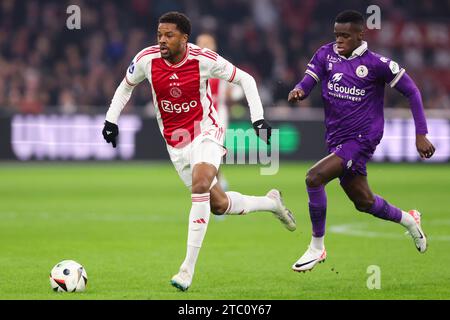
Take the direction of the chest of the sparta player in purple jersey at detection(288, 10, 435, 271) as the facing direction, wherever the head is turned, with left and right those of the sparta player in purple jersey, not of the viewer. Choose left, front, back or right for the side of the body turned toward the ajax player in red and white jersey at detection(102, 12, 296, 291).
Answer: front

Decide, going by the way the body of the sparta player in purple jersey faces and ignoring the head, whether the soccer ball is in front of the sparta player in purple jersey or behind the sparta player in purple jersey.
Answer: in front

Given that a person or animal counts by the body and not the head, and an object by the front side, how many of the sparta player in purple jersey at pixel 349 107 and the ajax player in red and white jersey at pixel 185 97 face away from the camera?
0

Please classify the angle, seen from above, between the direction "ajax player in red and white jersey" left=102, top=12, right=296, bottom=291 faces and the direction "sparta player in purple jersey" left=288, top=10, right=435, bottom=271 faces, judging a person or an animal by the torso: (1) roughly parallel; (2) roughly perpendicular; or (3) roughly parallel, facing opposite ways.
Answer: roughly parallel

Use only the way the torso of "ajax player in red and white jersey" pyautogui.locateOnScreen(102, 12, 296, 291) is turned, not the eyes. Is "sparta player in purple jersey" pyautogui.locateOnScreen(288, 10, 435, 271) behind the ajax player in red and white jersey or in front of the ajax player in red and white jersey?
behind

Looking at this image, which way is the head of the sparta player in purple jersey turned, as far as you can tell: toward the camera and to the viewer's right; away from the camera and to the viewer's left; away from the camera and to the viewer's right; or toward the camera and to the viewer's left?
toward the camera and to the viewer's left

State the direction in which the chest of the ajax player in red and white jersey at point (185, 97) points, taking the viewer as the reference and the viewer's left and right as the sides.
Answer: facing the viewer and to the left of the viewer

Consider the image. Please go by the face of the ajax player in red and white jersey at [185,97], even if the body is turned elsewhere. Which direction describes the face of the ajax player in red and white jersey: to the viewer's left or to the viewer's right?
to the viewer's left
